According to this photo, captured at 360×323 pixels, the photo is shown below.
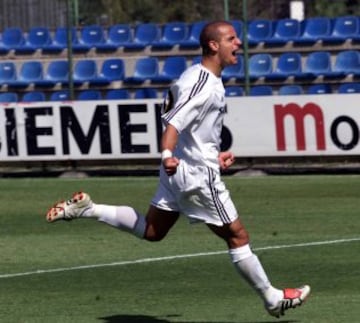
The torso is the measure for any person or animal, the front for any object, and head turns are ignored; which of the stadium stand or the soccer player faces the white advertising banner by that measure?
the stadium stand

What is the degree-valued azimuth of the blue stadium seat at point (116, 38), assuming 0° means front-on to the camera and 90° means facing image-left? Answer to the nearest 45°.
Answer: approximately 45°

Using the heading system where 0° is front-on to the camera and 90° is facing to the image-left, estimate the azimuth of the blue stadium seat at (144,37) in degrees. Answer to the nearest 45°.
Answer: approximately 45°

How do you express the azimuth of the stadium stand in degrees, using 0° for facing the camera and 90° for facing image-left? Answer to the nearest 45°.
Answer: approximately 0°

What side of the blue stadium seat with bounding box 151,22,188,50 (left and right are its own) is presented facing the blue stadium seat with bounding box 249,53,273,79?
left

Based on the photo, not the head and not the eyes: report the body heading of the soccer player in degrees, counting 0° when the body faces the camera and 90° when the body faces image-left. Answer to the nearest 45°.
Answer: approximately 270°

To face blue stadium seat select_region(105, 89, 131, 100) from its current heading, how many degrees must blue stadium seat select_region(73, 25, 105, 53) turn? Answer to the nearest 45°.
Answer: approximately 45° to its left

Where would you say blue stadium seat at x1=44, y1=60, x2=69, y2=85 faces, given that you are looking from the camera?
facing the viewer and to the left of the viewer

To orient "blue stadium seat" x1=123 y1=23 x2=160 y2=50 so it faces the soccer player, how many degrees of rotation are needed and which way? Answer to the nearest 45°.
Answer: approximately 45° to its left

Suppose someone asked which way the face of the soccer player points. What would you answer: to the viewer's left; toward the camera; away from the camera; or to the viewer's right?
to the viewer's right

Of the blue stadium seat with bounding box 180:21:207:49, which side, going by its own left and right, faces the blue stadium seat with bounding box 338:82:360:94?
left

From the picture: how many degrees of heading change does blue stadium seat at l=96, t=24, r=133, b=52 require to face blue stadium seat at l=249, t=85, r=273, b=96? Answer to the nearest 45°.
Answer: approximately 90° to its left

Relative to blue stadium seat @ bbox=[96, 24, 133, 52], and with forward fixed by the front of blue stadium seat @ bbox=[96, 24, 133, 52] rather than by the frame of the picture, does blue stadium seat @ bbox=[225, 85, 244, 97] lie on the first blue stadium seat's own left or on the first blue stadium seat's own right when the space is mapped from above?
on the first blue stadium seat's own left

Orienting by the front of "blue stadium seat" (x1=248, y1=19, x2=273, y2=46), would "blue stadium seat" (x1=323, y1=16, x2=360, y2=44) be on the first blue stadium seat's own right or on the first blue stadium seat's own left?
on the first blue stadium seat's own left
